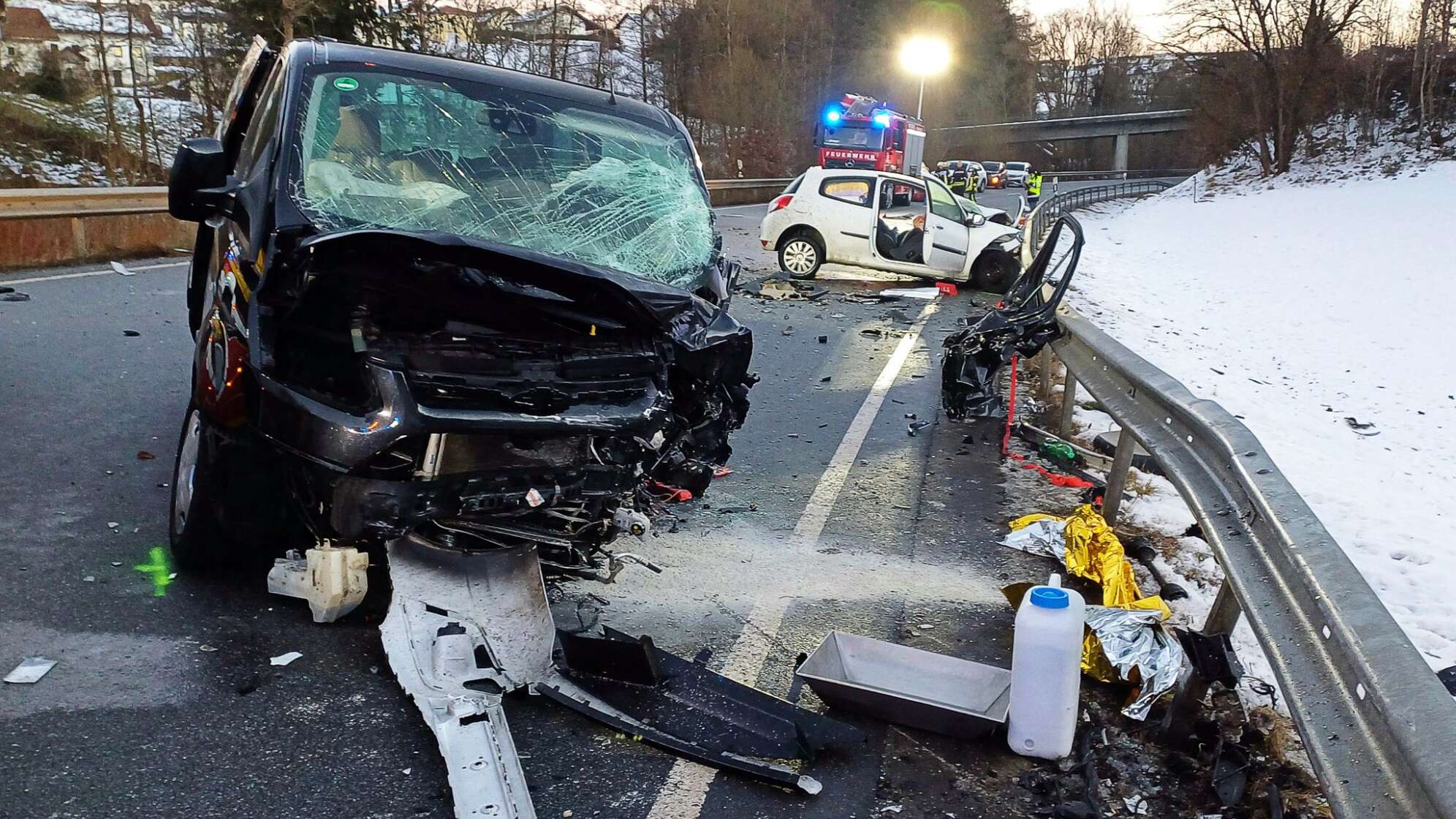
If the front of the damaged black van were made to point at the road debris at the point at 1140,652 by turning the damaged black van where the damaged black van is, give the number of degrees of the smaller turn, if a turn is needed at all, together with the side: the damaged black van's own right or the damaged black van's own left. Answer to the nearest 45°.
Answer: approximately 90° to the damaged black van's own left

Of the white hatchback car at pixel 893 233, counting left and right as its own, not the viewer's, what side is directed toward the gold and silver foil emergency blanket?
right

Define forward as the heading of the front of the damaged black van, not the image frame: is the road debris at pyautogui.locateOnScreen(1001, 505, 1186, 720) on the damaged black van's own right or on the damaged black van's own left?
on the damaged black van's own left

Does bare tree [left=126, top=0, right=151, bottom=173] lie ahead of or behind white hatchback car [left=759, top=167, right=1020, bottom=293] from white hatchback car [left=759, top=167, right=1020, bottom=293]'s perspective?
behind

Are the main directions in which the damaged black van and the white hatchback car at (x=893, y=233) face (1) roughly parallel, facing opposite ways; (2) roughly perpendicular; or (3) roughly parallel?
roughly perpendicular

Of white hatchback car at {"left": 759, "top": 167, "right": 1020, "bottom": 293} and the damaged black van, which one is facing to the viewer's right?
the white hatchback car

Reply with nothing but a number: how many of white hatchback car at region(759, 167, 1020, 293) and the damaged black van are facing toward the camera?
1

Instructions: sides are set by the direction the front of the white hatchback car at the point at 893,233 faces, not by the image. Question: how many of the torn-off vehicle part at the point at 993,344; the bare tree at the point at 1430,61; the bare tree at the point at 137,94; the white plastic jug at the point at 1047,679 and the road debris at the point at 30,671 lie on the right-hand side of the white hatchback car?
3

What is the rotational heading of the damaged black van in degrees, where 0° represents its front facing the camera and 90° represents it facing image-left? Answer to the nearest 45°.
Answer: approximately 0°

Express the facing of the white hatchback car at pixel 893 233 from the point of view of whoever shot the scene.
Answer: facing to the right of the viewer
